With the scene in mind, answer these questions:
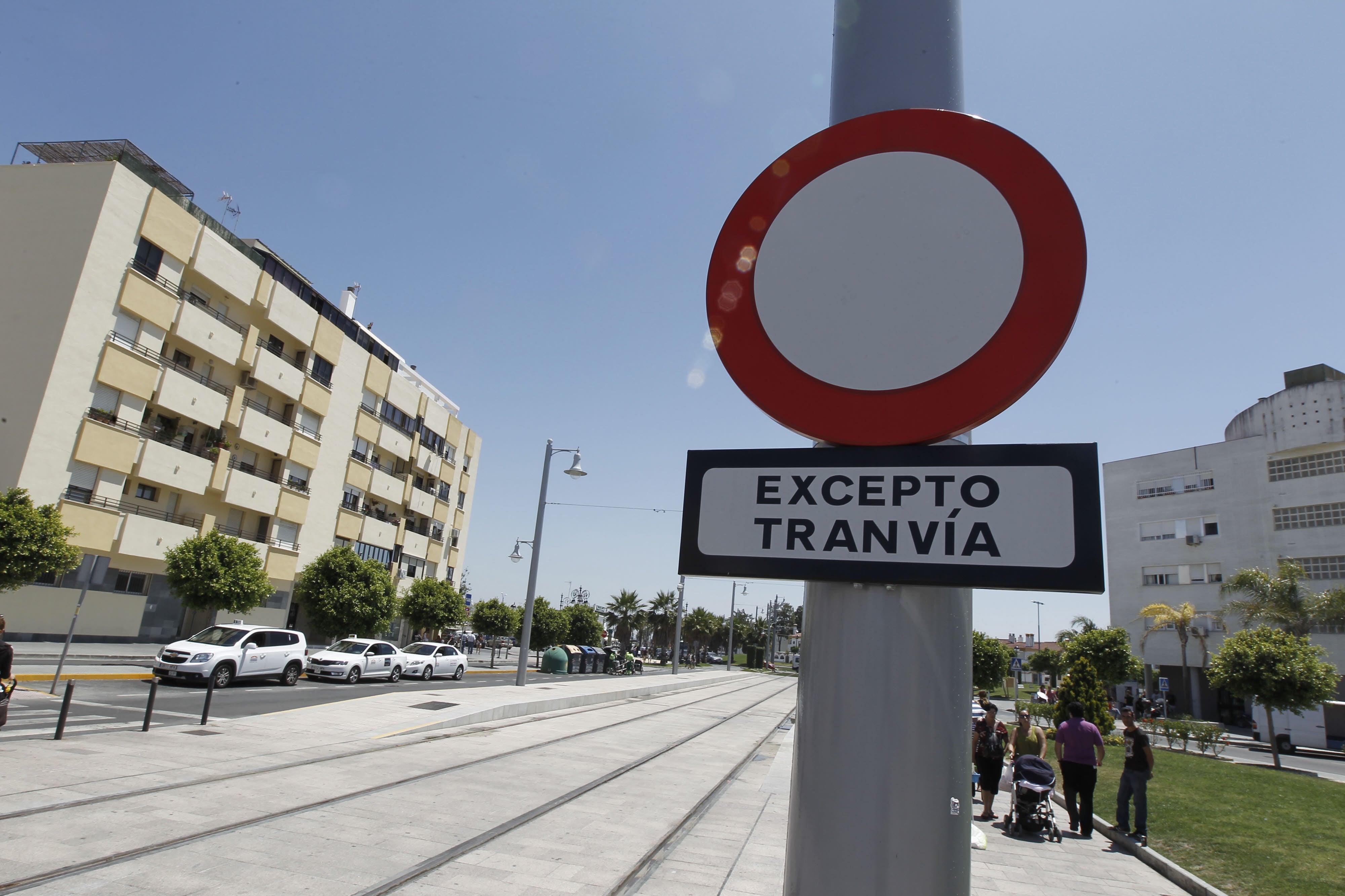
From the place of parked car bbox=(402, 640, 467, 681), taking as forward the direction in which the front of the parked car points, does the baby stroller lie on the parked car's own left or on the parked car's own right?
on the parked car's own left

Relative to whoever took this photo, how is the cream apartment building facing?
facing the viewer and to the right of the viewer

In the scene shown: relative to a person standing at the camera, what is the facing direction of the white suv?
facing the viewer and to the left of the viewer

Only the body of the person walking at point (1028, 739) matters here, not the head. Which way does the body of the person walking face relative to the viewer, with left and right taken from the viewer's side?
facing the viewer

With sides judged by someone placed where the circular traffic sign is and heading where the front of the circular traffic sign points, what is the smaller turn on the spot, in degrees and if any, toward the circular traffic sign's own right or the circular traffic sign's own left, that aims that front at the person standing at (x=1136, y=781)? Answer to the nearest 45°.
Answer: approximately 180°

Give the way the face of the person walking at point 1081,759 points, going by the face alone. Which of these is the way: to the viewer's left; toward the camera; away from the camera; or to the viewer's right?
away from the camera

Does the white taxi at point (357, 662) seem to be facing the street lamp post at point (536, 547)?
no

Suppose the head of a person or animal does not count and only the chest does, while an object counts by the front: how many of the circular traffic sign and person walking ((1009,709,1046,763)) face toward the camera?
2

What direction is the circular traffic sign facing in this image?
toward the camera

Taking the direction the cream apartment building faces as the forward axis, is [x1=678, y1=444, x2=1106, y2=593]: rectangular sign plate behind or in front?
in front

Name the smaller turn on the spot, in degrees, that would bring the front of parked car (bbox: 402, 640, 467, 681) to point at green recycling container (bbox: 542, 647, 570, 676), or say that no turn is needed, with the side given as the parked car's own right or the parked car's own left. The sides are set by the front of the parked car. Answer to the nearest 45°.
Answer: approximately 180°

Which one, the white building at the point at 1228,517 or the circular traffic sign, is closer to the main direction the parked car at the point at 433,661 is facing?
the circular traffic sign

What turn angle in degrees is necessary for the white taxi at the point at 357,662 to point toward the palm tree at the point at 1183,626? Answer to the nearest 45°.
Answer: approximately 135° to its left

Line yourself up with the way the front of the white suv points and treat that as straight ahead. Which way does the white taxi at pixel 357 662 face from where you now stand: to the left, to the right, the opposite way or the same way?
the same way

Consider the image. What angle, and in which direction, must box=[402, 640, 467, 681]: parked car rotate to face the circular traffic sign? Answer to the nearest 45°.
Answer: approximately 45° to its left

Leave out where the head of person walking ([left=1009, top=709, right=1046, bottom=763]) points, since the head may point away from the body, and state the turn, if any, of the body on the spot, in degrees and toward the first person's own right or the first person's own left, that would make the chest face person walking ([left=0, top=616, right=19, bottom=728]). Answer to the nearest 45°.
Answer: approximately 45° to the first person's own right

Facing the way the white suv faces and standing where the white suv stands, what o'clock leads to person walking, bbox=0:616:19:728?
The person walking is roughly at 11 o'clock from the white suv.

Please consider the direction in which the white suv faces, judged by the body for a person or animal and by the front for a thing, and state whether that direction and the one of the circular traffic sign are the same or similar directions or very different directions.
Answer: same or similar directions
